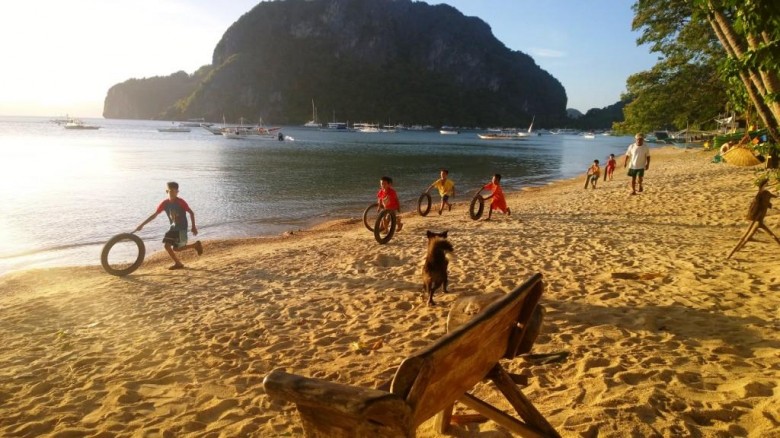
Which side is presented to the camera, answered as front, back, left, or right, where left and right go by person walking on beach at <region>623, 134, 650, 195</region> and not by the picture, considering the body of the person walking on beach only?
front

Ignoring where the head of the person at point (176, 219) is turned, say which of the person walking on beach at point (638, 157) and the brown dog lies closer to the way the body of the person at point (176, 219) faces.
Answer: the brown dog

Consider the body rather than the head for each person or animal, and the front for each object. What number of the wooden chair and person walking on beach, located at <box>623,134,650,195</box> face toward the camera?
1

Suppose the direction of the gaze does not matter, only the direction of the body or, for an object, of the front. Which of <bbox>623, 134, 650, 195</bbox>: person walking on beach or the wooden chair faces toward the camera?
the person walking on beach

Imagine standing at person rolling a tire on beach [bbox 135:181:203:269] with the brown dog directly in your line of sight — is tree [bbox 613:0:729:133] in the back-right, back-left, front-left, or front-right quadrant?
front-left

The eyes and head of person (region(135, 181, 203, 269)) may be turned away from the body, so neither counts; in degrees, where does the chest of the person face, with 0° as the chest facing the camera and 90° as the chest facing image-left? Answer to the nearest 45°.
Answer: approximately 45°

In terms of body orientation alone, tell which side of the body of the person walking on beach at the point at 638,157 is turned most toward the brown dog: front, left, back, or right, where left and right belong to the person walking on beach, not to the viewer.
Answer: front

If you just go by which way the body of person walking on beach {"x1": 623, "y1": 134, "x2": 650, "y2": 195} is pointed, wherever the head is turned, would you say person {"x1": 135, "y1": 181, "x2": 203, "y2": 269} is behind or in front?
in front
